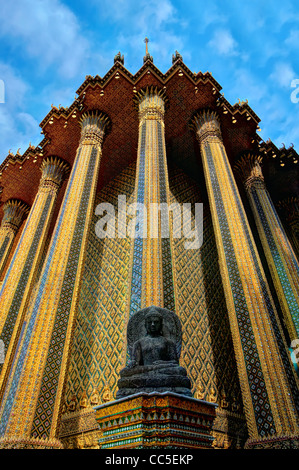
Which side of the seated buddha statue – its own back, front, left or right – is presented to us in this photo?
front
